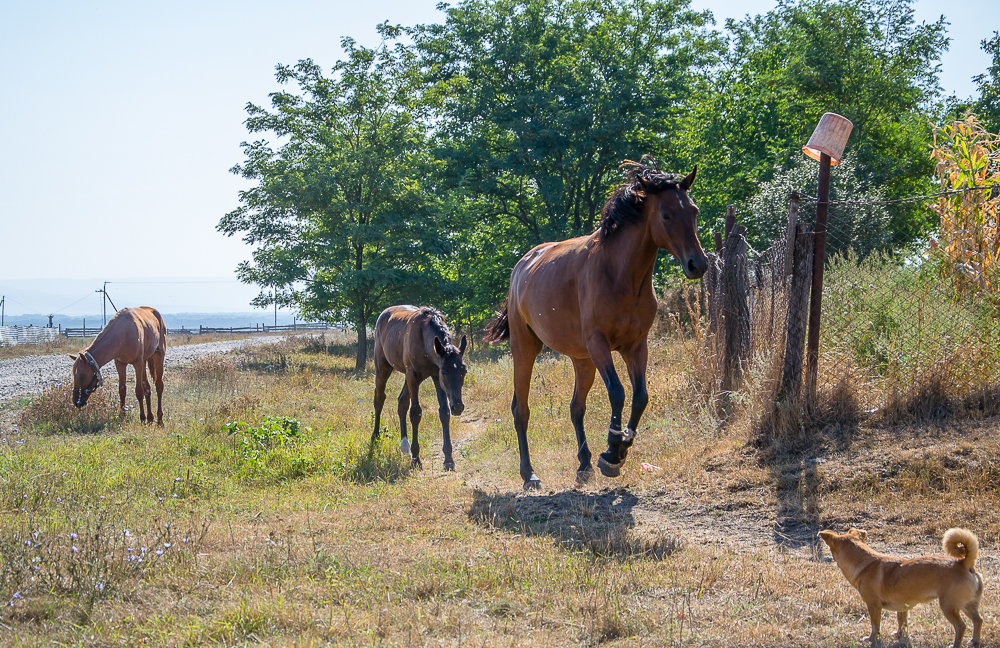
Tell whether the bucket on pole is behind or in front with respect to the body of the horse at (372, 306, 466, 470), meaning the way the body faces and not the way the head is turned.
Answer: in front

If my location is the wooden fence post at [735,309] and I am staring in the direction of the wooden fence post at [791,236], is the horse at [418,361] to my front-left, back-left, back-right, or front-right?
back-right

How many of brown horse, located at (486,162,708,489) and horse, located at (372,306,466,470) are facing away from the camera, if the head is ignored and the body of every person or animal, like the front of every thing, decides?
0

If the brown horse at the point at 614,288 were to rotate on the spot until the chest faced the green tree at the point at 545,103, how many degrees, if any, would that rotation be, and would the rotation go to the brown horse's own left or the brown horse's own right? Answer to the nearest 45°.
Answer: approximately 135° to the brown horse's own left

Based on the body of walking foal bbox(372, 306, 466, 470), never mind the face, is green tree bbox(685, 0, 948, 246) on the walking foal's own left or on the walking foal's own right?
on the walking foal's own left

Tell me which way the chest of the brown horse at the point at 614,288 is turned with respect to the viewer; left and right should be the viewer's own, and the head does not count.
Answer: facing the viewer and to the right of the viewer

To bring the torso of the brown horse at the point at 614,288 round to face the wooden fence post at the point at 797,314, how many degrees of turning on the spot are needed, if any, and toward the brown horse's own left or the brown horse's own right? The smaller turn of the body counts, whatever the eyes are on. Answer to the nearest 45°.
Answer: approximately 45° to the brown horse's own left

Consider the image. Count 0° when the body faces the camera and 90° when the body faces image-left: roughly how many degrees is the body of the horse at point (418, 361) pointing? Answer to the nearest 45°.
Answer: approximately 315°
